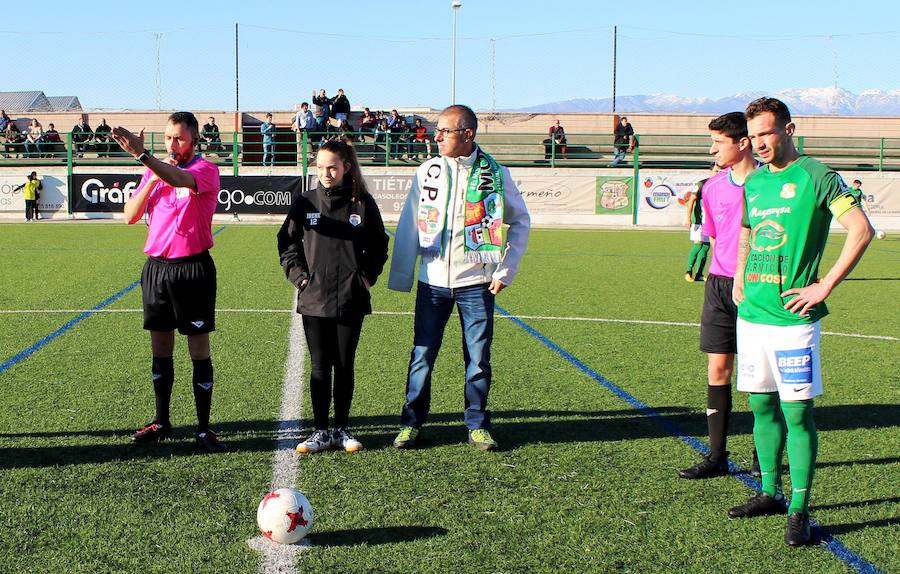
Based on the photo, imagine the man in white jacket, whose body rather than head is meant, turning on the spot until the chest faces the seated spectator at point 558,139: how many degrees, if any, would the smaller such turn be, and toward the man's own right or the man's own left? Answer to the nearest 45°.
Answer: approximately 180°

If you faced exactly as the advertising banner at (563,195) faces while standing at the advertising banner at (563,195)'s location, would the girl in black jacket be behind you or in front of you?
in front

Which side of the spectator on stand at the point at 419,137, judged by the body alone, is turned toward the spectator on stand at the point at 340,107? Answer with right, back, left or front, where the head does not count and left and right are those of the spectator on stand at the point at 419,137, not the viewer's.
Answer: right

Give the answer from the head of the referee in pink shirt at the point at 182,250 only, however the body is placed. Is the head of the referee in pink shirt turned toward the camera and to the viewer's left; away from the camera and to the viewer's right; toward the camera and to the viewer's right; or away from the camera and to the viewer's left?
toward the camera and to the viewer's left

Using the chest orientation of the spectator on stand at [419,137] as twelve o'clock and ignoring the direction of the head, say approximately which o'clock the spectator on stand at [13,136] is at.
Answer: the spectator on stand at [13,136] is roughly at 3 o'clock from the spectator on stand at [419,137].

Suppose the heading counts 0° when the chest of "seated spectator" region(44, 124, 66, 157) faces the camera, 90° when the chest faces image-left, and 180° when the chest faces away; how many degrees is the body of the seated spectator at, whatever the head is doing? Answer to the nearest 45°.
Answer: approximately 0°

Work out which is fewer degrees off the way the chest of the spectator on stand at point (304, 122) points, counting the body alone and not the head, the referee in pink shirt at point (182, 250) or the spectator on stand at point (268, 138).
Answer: the referee in pink shirt

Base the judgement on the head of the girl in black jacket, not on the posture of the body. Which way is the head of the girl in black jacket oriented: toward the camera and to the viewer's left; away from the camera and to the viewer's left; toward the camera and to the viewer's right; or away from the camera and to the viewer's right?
toward the camera and to the viewer's left

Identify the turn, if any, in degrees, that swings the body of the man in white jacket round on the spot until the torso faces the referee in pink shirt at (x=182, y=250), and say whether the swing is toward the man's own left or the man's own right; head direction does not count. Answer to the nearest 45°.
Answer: approximately 90° to the man's own right
